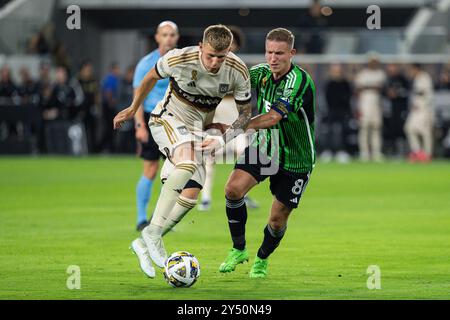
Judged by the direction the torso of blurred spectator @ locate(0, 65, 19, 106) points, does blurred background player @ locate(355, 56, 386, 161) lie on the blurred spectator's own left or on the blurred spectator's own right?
on the blurred spectator's own left

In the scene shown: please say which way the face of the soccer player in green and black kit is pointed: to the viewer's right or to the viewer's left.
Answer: to the viewer's left

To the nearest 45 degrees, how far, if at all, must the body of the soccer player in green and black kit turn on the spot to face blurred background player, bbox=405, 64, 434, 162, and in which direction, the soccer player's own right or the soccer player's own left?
approximately 135° to the soccer player's own right

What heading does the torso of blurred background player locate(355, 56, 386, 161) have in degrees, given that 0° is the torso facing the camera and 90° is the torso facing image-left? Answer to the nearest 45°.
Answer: approximately 0°

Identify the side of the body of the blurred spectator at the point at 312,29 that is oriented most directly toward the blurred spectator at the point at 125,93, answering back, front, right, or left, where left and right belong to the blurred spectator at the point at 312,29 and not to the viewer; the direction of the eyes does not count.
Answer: right

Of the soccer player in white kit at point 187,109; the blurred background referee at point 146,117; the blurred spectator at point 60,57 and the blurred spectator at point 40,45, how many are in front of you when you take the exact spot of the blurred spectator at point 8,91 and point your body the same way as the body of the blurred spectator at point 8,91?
2

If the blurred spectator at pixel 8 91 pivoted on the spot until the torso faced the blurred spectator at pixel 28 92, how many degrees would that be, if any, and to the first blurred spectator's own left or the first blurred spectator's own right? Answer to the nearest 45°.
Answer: approximately 90° to the first blurred spectator's own left

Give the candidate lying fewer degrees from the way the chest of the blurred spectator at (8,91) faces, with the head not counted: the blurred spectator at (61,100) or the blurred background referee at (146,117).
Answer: the blurred background referee
